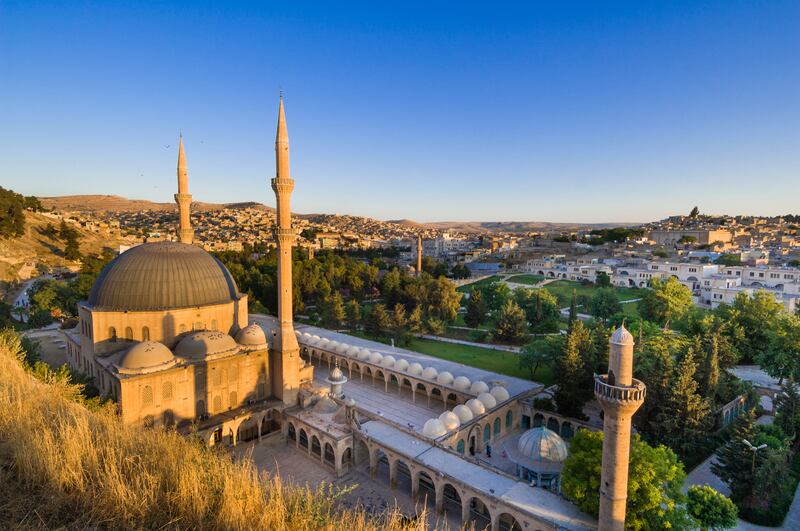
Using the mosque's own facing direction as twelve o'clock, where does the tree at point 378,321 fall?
The tree is roughly at 8 o'clock from the mosque.

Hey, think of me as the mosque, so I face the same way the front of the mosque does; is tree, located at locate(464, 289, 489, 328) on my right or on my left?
on my left

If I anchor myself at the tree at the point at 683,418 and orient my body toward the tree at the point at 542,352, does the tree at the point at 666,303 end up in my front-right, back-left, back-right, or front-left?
front-right

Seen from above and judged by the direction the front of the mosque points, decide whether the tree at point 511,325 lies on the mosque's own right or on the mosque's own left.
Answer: on the mosque's own left

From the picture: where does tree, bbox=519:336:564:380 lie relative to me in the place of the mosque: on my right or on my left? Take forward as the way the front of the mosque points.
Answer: on my left

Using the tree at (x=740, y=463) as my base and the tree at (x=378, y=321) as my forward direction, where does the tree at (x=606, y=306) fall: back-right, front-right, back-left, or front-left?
front-right

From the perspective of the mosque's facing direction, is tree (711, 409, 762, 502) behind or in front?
in front

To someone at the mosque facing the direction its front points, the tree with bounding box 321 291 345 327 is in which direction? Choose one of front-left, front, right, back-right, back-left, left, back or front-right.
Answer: back-left

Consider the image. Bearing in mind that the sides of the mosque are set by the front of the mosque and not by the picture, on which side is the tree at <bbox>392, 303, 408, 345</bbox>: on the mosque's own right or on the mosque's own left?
on the mosque's own left

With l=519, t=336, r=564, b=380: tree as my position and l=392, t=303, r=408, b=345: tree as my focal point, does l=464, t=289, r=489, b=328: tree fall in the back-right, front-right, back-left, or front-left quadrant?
front-right

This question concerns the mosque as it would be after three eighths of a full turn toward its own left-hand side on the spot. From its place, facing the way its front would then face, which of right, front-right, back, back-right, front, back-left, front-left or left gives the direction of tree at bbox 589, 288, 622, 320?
front-right

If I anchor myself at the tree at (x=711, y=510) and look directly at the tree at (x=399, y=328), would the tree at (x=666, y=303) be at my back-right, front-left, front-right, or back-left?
front-right

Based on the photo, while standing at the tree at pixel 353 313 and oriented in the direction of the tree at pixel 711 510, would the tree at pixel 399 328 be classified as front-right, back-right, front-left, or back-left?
front-left
